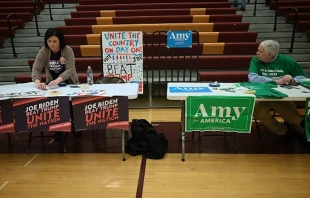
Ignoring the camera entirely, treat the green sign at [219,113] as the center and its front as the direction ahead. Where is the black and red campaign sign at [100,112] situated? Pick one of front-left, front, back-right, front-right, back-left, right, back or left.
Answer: right

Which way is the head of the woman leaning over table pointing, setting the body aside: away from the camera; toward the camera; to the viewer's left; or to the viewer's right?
toward the camera

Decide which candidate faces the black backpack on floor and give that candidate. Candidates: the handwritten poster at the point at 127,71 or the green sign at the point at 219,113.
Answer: the handwritten poster

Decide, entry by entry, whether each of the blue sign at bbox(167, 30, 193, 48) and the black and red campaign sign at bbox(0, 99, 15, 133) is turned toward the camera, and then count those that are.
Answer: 2

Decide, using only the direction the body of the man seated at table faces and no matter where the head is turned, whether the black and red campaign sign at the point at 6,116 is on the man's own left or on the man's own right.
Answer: on the man's own right

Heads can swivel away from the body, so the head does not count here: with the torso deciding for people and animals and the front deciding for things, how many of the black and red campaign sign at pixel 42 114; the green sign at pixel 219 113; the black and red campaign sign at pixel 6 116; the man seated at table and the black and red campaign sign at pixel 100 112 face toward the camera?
5

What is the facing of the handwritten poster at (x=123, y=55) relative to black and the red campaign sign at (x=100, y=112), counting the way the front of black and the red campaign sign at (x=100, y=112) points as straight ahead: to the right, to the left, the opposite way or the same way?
the same way

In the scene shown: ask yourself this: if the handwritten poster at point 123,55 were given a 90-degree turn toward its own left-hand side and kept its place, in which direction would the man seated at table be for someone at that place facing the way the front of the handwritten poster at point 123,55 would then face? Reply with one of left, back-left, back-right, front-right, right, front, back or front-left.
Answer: front-right

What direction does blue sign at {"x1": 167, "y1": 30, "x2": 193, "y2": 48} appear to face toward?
toward the camera

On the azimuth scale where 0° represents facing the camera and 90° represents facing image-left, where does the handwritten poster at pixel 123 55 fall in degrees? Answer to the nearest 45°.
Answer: approximately 0°

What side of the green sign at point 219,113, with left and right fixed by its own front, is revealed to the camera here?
front

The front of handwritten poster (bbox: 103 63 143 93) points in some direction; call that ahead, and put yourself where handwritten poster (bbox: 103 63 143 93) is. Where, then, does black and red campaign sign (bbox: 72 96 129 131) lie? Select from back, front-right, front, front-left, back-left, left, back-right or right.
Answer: front

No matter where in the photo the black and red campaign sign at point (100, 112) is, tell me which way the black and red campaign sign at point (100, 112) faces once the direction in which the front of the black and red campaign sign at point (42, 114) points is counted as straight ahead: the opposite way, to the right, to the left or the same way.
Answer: the same way

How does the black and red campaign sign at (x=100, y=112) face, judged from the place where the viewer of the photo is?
facing the viewer

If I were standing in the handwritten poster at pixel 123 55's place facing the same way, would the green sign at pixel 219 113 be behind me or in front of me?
in front

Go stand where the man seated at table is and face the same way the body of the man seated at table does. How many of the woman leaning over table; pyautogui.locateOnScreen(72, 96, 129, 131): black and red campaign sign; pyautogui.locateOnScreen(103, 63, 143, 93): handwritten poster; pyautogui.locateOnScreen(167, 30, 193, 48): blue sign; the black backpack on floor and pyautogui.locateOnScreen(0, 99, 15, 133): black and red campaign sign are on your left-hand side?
0
